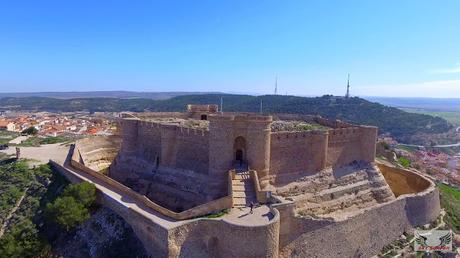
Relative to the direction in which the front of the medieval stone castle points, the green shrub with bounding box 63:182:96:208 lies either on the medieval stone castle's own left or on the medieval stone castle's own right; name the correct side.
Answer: on the medieval stone castle's own right

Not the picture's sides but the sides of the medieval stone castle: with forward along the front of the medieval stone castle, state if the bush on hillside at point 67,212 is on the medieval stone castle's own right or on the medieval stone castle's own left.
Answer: on the medieval stone castle's own right

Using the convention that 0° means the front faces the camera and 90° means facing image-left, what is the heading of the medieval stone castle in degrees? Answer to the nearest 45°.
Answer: approximately 0°

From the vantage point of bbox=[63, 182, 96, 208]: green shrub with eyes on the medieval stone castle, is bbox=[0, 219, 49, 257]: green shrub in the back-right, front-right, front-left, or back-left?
back-right

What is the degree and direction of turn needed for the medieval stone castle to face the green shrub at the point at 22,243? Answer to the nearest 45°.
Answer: approximately 90° to its right

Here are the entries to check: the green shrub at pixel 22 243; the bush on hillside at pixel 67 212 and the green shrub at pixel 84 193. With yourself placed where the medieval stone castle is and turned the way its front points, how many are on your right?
3
